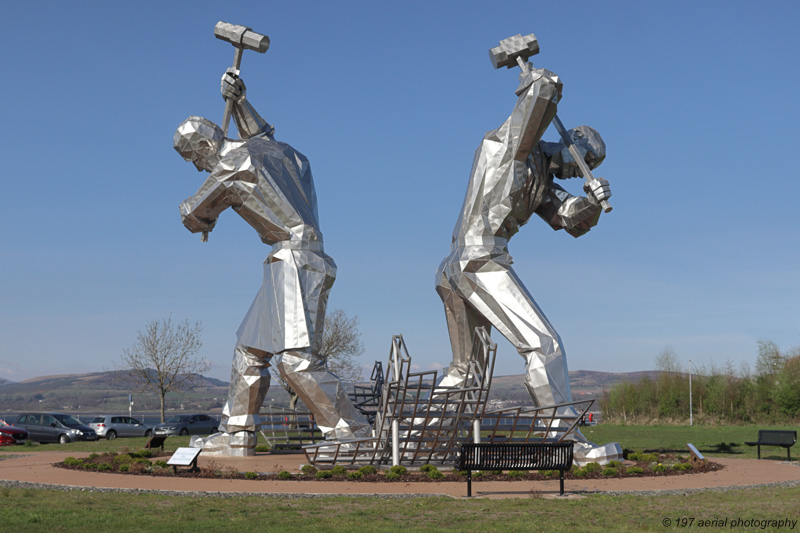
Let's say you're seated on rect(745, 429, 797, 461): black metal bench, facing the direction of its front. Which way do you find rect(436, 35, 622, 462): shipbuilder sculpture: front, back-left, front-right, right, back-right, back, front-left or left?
front

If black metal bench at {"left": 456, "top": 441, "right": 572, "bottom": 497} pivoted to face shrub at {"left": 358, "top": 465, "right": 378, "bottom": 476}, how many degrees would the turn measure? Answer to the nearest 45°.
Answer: approximately 45° to its left

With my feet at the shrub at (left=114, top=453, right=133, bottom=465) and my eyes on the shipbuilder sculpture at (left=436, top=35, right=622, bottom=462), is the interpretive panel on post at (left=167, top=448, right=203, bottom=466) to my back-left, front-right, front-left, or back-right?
front-right

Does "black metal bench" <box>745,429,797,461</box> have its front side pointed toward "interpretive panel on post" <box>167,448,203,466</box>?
yes

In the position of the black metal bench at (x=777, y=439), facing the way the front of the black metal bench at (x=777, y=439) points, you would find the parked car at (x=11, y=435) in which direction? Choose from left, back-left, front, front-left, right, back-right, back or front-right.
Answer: front-right

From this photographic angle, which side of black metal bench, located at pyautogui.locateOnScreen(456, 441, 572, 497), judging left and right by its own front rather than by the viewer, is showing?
back

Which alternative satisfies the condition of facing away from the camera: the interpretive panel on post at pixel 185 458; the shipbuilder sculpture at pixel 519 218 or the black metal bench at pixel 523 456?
the black metal bench

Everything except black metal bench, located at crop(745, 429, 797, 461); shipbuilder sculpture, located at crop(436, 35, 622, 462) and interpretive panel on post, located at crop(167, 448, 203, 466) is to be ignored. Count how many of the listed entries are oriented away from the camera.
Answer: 0

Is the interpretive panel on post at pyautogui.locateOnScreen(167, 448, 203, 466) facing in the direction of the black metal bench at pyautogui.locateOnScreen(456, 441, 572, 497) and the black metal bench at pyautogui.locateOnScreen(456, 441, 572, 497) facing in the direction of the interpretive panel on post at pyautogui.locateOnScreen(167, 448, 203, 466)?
no

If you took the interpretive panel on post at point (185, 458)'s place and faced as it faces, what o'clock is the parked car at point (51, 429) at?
The parked car is roughly at 4 o'clock from the interpretive panel on post.

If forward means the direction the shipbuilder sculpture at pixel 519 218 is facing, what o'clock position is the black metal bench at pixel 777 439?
The black metal bench is roughly at 11 o'clock from the shipbuilder sculpture.

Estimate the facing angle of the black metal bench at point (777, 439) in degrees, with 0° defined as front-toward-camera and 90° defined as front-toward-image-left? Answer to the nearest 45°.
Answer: approximately 45°

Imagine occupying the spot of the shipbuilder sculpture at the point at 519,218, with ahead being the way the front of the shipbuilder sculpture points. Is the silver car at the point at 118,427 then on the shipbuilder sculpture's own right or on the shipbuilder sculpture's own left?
on the shipbuilder sculpture's own left

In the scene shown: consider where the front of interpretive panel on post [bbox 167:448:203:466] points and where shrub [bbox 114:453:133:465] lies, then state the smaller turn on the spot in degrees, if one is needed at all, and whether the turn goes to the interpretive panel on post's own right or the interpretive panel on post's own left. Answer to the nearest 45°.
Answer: approximately 90° to the interpretive panel on post's own right

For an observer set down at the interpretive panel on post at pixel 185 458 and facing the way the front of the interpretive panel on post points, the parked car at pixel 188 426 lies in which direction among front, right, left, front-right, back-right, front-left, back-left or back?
back-right

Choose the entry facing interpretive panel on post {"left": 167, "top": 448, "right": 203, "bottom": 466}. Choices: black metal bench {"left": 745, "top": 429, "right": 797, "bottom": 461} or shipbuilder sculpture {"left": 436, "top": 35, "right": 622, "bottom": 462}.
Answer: the black metal bench

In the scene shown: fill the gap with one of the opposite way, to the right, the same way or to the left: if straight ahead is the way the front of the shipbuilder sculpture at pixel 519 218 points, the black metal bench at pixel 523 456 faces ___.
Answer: to the left

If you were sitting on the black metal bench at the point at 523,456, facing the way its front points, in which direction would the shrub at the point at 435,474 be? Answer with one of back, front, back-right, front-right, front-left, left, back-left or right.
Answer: front-left

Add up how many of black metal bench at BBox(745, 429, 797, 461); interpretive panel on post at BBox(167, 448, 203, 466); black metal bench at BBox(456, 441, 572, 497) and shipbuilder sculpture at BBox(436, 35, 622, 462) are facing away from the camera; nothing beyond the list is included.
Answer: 1

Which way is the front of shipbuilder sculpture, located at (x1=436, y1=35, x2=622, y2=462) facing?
to the viewer's right
